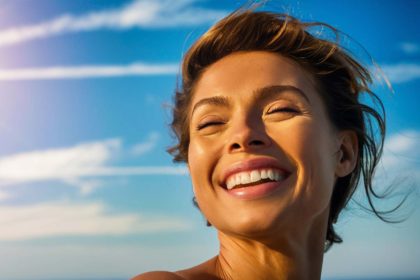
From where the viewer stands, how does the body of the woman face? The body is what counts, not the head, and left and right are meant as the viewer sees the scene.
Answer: facing the viewer and to the left of the viewer

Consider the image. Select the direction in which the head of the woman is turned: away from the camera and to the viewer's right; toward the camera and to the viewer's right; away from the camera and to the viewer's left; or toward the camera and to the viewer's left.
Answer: toward the camera and to the viewer's left
